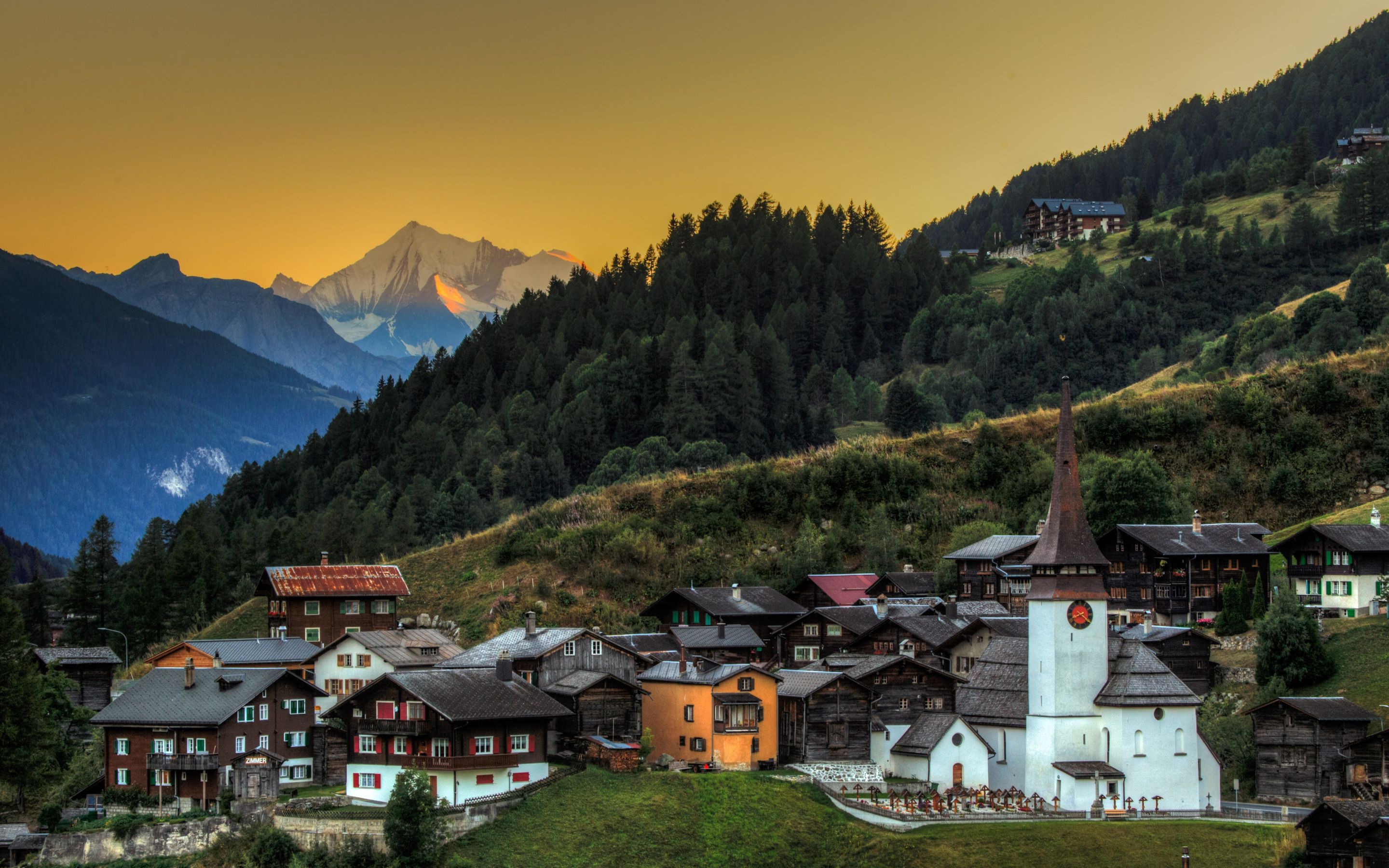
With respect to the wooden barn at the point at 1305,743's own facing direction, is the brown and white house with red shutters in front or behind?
in front

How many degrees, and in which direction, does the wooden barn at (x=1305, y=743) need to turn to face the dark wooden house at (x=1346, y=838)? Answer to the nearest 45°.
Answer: approximately 45° to its left

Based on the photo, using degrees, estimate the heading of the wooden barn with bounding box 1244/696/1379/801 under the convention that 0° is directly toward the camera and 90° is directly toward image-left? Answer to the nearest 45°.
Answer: approximately 45°

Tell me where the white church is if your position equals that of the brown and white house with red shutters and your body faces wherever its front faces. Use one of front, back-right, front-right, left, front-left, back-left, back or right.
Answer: back-left

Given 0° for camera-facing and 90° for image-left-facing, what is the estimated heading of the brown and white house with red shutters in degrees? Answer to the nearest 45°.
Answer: approximately 45°

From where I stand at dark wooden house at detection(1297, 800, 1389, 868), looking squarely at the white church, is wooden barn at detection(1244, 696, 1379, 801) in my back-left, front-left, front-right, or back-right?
front-right

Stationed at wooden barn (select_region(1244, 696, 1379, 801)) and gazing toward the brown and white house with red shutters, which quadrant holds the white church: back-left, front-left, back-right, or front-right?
front-right

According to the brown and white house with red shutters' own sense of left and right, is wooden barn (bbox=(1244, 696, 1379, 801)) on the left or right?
on its left

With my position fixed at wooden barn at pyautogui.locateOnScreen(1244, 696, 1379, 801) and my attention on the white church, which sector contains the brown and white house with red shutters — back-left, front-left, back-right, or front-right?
front-left
